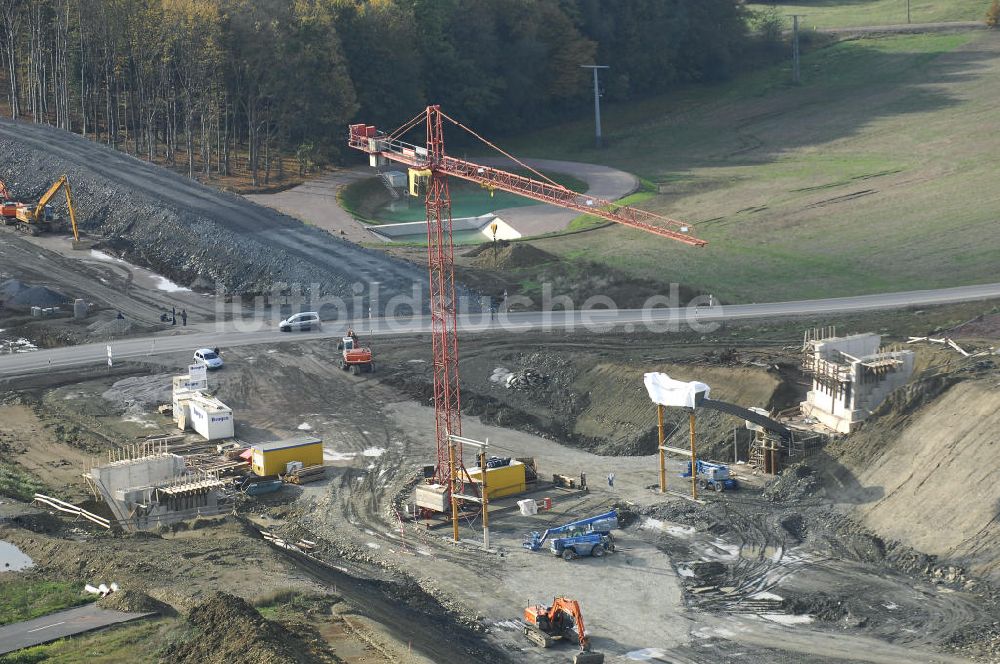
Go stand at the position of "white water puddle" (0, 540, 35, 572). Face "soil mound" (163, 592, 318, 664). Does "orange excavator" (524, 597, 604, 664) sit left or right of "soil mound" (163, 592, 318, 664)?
left

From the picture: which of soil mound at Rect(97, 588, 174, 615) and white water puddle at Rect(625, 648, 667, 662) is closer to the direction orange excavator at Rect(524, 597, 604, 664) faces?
the white water puddle

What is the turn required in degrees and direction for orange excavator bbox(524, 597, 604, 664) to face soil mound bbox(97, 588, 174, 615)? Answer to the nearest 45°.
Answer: approximately 135° to its right

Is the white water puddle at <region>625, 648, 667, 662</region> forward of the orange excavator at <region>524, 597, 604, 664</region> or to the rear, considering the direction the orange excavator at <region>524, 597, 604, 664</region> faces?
forward

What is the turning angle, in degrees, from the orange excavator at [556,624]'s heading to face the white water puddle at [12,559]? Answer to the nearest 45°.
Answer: approximately 135° to its right

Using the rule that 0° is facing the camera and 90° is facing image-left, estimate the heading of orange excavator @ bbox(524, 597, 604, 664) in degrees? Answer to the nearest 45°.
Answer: approximately 315°

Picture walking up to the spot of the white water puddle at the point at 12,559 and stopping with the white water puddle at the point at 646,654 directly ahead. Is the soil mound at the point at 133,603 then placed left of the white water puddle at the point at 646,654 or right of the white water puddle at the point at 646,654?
right
